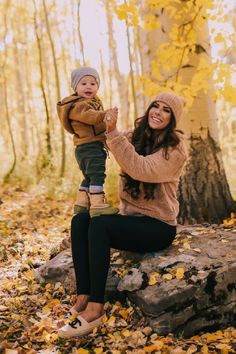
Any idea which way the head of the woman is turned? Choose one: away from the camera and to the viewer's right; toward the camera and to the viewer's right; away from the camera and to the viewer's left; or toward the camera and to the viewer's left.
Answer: toward the camera and to the viewer's left

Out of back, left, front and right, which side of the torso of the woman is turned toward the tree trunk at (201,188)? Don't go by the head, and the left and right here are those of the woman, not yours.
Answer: back

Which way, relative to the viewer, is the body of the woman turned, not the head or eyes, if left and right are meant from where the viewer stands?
facing the viewer and to the left of the viewer
